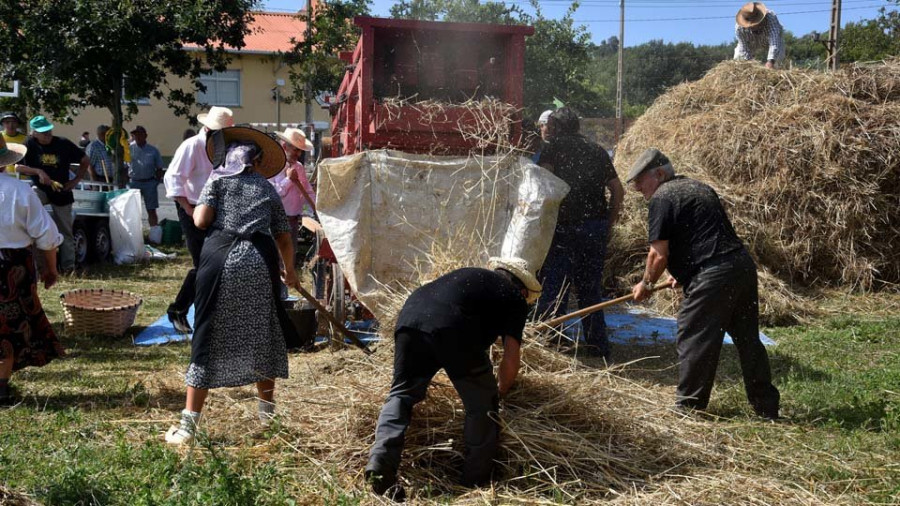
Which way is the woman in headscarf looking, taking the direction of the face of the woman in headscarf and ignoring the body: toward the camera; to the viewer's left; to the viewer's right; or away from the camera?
away from the camera

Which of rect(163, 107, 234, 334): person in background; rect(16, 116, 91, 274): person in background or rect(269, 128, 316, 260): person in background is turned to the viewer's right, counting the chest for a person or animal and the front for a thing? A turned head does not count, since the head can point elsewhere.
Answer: rect(163, 107, 234, 334): person in background

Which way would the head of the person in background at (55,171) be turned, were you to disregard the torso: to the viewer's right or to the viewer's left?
to the viewer's right

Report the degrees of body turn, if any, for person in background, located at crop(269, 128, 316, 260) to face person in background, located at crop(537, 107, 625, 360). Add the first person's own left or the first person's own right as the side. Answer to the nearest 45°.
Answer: approximately 90° to the first person's own left

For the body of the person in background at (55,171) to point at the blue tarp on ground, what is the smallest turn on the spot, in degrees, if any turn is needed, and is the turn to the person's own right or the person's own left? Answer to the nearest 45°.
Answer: approximately 45° to the person's own left

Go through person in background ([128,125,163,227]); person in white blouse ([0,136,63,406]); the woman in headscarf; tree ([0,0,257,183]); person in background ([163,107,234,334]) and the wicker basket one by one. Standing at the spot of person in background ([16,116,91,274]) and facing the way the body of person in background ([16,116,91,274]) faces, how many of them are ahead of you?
4

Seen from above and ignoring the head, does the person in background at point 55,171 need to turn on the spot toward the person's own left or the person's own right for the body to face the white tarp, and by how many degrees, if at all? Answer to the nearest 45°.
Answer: approximately 45° to the person's own left

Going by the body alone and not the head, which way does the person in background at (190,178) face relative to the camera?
to the viewer's right

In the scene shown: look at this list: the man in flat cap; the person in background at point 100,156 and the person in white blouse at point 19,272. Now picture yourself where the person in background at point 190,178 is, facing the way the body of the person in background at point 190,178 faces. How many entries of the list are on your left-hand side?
1

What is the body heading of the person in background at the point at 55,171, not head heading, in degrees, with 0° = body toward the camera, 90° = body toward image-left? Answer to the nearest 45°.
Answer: approximately 0°
